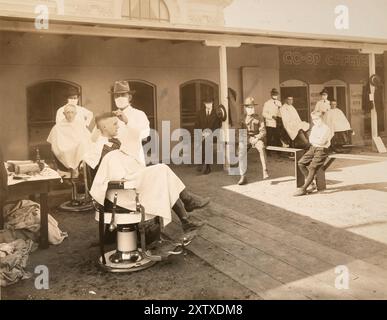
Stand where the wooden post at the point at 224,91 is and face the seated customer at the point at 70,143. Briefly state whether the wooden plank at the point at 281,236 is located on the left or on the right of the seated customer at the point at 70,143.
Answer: left

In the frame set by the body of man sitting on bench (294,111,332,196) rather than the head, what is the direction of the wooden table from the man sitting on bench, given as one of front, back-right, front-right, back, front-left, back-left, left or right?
front

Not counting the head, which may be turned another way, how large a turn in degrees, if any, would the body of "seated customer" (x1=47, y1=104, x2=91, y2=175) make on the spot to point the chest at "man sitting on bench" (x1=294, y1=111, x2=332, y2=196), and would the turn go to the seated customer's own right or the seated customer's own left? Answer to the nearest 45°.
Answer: approximately 90° to the seated customer's own left

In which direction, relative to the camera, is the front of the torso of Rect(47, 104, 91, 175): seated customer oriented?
toward the camera

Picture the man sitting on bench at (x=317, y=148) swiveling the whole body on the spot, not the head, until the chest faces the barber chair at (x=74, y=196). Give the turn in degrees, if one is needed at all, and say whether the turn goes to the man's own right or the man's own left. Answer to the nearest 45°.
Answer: approximately 45° to the man's own right

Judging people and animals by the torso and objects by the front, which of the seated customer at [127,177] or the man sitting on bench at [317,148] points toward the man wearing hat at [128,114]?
the man sitting on bench

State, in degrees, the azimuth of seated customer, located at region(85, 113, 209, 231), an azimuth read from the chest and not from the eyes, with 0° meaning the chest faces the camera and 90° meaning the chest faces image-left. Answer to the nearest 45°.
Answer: approximately 270°

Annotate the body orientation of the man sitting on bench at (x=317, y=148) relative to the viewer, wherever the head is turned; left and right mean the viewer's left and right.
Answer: facing the viewer and to the left of the viewer

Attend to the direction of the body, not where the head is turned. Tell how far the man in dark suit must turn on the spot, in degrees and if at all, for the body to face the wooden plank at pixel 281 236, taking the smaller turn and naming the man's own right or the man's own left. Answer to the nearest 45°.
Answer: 0° — they already face it

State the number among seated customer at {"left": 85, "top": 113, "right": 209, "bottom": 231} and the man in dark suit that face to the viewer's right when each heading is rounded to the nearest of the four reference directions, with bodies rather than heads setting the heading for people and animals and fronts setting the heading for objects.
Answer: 1

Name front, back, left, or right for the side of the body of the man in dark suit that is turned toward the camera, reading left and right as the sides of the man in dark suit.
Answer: front

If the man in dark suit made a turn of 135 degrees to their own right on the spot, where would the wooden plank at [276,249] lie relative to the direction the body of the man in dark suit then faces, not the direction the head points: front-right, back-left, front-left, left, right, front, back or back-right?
back-left

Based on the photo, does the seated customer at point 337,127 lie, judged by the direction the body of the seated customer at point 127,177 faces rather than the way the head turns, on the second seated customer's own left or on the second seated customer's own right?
on the second seated customer's own left
